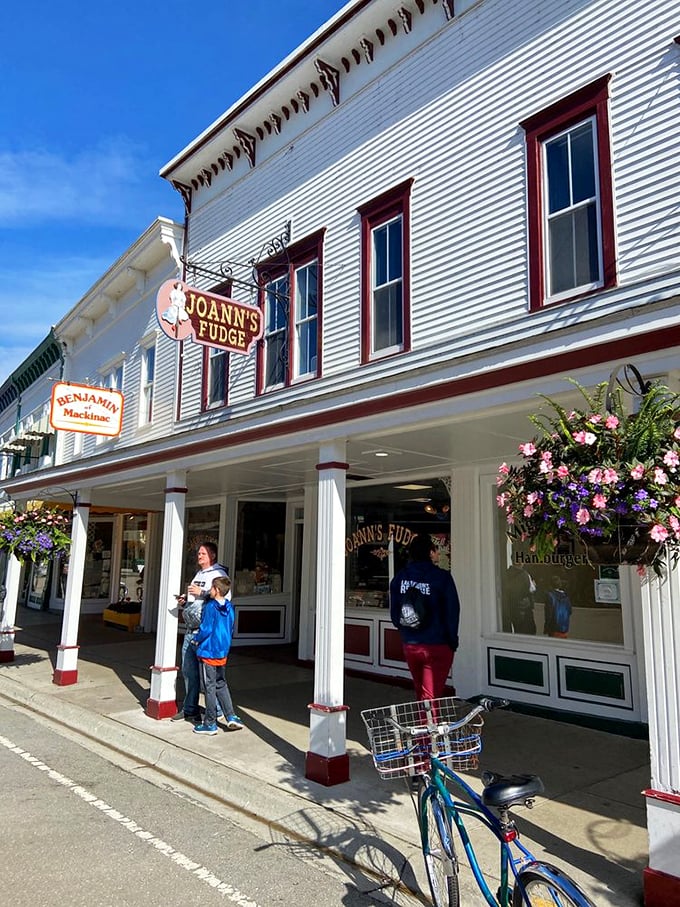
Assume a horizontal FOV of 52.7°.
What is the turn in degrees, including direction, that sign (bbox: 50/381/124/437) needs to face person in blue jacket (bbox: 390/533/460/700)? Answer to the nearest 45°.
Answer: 0° — it already faces them

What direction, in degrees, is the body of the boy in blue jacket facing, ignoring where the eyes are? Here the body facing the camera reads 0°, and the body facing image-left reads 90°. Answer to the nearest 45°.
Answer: approximately 135°

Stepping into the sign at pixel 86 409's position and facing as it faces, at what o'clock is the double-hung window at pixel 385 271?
The double-hung window is roughly at 11 o'clock from the sign.

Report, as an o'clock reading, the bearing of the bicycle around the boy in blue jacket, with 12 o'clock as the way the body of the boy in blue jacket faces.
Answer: The bicycle is roughly at 7 o'clock from the boy in blue jacket.

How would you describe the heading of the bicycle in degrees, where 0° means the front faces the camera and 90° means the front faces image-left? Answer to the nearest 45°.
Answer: approximately 135°

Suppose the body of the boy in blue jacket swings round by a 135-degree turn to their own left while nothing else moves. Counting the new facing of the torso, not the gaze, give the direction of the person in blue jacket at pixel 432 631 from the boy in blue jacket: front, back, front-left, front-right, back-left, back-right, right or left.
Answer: front-left

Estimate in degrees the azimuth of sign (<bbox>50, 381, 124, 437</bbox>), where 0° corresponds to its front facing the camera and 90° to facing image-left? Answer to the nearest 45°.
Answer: approximately 0°

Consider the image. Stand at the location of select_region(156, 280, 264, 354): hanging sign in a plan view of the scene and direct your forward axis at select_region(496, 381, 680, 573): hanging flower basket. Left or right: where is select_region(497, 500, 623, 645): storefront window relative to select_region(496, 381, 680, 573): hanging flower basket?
left

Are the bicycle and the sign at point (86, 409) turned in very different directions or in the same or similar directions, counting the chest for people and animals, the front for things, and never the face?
very different directions
